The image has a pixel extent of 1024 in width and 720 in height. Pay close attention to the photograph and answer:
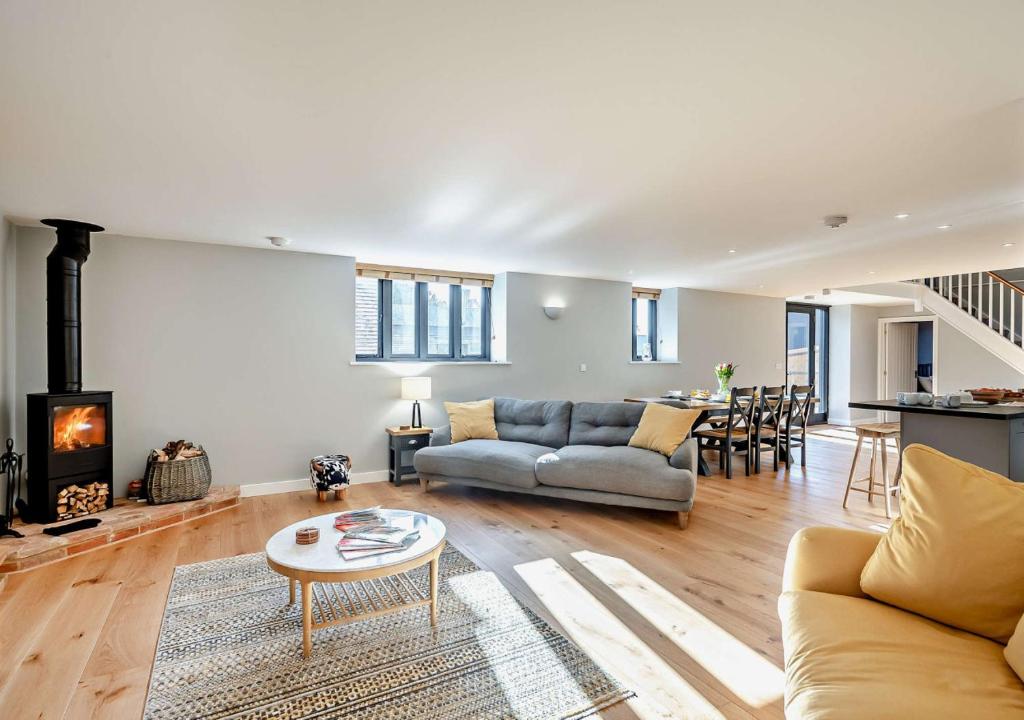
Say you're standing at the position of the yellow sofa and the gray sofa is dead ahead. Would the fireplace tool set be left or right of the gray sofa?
left

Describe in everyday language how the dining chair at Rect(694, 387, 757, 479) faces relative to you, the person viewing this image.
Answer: facing away from the viewer and to the left of the viewer

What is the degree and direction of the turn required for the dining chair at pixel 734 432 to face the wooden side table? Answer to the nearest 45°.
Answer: approximately 90° to its left

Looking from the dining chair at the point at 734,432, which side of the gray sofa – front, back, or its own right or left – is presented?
back

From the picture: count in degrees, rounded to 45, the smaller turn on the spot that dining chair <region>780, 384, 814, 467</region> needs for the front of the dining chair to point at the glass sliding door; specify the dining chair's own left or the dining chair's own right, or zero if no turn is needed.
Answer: approximately 45° to the dining chair's own right

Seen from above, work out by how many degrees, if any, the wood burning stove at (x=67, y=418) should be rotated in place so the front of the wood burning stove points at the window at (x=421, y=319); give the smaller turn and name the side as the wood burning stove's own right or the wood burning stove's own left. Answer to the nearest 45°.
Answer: approximately 45° to the wood burning stove's own left

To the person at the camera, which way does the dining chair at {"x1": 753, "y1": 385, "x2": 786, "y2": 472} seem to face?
facing away from the viewer and to the left of the viewer

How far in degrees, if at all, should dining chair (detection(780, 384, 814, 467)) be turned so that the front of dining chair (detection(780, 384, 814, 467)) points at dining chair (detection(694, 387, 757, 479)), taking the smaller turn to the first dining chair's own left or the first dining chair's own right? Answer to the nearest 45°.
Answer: approximately 90° to the first dining chair's own left

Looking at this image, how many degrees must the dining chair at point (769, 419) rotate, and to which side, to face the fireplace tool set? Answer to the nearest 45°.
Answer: approximately 90° to its left

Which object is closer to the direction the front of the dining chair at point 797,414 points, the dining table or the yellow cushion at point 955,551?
the dining table

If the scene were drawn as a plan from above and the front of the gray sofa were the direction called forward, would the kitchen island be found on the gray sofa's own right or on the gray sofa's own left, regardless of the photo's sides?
on the gray sofa's own left
